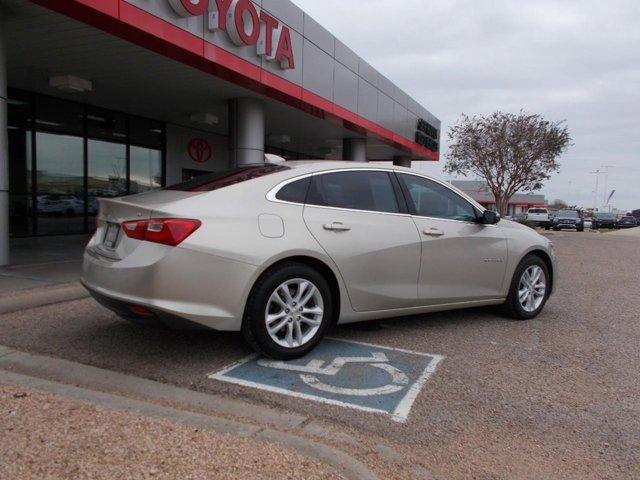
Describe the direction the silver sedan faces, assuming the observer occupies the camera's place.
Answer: facing away from the viewer and to the right of the viewer

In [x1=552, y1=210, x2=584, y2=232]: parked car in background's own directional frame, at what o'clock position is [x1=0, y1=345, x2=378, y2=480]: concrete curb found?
The concrete curb is roughly at 12 o'clock from the parked car in background.

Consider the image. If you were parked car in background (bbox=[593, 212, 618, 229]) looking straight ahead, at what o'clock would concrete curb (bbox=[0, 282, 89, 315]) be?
The concrete curb is roughly at 12 o'clock from the parked car in background.

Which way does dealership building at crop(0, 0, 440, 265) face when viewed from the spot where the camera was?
facing the viewer and to the right of the viewer

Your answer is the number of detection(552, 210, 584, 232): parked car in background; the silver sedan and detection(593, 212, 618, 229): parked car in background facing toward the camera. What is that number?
2

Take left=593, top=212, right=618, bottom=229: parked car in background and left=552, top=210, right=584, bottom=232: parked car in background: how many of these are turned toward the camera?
2

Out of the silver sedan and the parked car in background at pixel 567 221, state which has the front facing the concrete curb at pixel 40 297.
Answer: the parked car in background

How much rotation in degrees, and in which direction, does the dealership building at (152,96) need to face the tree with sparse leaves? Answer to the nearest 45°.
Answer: approximately 90° to its left

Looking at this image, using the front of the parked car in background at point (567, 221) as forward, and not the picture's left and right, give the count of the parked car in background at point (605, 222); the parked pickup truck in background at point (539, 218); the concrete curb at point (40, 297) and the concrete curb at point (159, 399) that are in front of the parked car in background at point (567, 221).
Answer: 2
